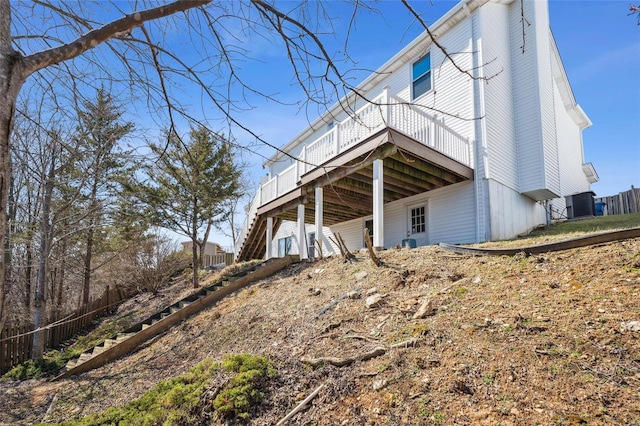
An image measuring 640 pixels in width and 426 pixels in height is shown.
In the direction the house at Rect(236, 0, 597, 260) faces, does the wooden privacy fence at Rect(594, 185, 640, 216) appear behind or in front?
in front

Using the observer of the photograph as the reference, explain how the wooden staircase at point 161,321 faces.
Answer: facing the viewer and to the left of the viewer

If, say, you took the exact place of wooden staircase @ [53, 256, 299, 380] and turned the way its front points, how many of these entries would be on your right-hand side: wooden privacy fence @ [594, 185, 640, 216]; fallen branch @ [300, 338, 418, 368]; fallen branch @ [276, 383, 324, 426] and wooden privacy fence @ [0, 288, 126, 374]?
1

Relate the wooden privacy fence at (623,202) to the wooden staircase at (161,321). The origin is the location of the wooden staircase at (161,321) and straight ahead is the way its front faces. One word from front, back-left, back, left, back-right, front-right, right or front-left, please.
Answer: back-left

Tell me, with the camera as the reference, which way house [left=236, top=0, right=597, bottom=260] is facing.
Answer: facing away from the viewer and to the right of the viewer

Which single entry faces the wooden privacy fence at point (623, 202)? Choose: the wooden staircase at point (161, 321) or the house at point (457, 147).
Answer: the house

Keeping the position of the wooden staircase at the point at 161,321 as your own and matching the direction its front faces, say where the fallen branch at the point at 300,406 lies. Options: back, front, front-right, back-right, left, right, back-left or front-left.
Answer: front-left
